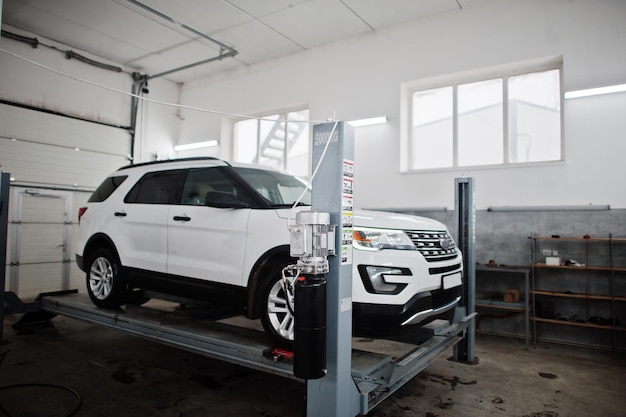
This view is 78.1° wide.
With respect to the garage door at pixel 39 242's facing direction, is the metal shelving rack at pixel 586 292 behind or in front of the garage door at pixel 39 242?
in front

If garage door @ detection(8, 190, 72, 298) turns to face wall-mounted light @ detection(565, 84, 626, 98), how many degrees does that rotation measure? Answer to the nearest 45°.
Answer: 0° — it already faces it

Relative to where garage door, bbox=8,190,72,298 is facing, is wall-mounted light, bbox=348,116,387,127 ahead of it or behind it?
ahead

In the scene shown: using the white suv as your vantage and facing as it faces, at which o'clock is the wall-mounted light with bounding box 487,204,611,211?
The wall-mounted light is roughly at 10 o'clock from the white suv.

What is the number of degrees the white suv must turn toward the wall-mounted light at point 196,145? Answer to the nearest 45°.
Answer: approximately 135° to its left

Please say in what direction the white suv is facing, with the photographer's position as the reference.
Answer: facing the viewer and to the right of the viewer

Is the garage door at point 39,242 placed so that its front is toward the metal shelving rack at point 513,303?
yes

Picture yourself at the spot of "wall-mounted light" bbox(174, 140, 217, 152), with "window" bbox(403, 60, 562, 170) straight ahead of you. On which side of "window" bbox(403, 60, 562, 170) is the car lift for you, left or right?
right

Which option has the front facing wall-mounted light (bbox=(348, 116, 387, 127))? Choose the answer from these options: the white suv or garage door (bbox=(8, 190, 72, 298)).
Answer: the garage door

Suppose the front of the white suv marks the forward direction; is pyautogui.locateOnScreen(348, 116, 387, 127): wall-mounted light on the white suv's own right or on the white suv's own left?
on the white suv's own left

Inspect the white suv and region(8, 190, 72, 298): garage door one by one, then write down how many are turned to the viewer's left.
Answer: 0

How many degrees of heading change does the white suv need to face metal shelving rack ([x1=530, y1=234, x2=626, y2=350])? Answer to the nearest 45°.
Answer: approximately 45° to its left

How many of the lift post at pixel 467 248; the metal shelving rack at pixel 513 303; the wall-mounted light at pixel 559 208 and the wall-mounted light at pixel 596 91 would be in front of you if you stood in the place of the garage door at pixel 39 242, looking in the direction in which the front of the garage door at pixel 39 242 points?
4
